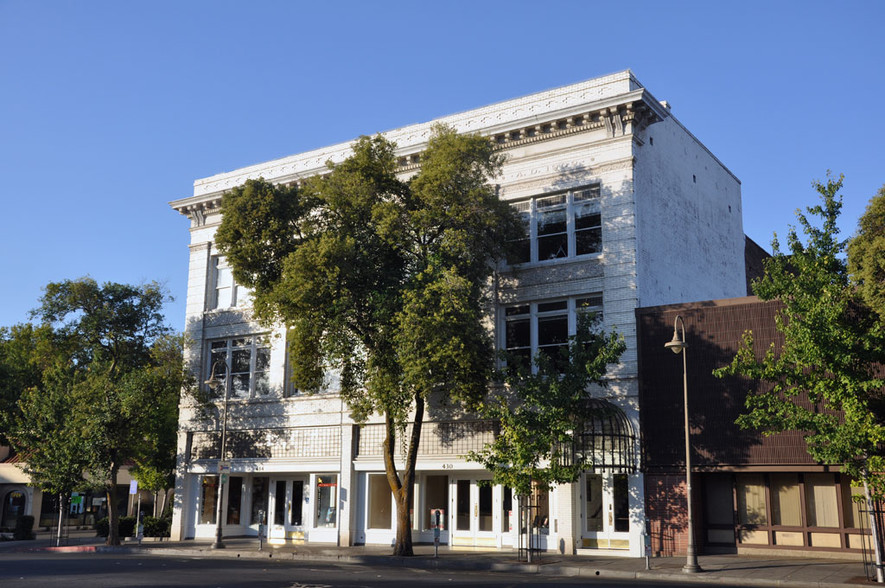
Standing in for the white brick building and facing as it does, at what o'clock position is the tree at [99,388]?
The tree is roughly at 2 o'clock from the white brick building.

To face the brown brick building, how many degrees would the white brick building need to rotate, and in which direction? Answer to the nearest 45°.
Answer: approximately 90° to its left

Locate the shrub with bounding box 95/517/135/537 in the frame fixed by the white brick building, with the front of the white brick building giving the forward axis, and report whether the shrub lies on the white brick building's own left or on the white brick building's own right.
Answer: on the white brick building's own right

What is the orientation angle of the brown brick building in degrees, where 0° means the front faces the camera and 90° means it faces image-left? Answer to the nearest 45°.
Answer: approximately 0°

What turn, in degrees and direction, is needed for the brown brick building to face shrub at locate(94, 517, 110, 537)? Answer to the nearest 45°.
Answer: approximately 90° to its right

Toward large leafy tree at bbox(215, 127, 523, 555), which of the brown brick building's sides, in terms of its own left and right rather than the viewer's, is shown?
right

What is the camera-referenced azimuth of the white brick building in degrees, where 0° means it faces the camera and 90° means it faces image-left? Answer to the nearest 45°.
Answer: approximately 45°
